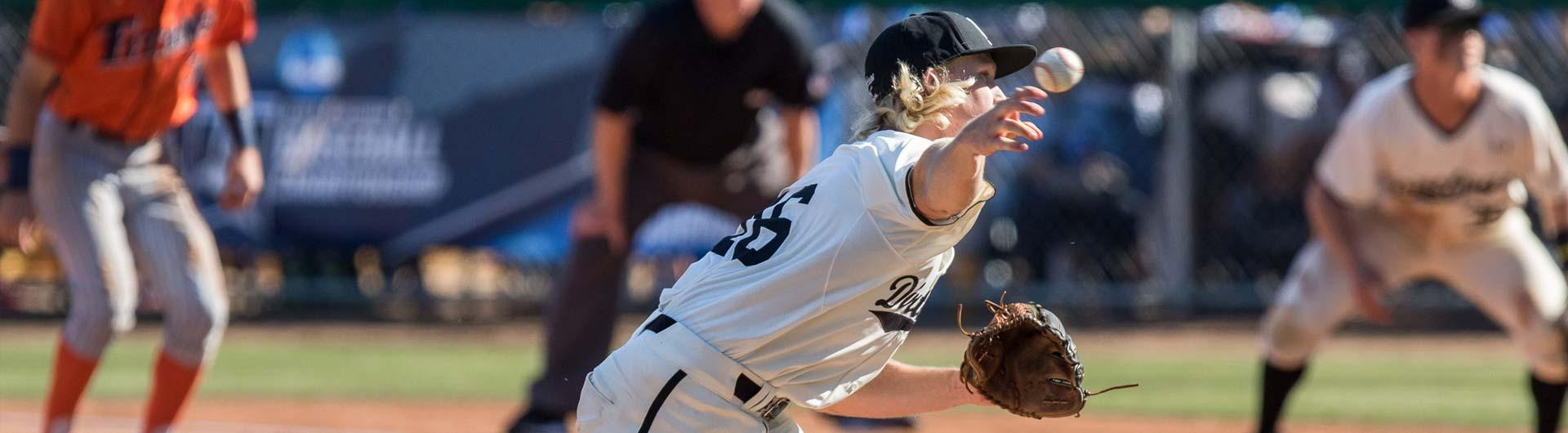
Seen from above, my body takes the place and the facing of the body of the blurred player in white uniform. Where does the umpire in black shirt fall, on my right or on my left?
on my right

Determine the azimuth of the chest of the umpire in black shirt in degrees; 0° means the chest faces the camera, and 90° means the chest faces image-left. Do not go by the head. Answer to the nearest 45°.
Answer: approximately 0°

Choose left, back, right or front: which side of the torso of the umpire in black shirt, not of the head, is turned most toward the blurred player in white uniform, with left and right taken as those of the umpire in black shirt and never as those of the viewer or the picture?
left

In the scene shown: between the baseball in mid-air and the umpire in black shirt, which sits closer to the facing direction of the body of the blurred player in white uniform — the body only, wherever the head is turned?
the baseball in mid-air

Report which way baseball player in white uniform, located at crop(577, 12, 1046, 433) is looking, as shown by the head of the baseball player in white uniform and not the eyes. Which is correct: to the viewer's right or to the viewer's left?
to the viewer's right

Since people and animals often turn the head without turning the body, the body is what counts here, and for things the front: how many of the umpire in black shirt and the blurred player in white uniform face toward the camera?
2

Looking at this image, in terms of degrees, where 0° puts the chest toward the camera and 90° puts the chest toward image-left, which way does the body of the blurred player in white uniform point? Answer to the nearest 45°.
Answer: approximately 0°
